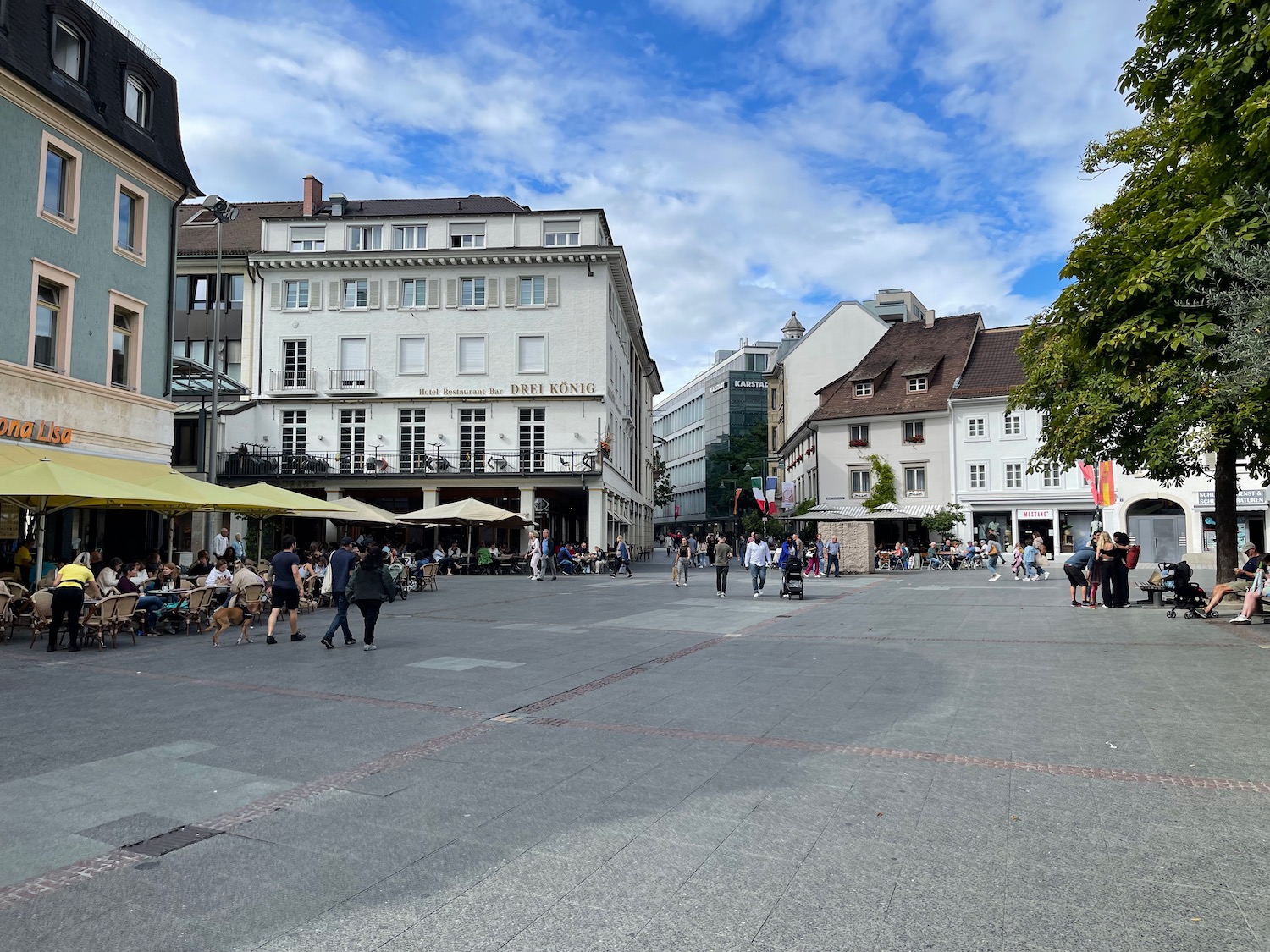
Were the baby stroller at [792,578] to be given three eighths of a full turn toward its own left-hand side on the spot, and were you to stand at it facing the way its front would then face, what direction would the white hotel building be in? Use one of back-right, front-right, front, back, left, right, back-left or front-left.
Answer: left

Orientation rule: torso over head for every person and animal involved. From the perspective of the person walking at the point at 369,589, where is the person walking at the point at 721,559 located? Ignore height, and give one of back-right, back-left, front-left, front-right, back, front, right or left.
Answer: front-right

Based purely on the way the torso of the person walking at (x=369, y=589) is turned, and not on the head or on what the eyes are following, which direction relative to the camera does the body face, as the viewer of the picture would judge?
away from the camera

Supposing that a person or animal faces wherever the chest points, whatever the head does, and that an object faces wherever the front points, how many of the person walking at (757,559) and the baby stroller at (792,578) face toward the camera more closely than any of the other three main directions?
2

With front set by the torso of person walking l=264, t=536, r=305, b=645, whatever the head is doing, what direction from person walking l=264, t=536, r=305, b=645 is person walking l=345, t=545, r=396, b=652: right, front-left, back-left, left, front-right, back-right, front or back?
right

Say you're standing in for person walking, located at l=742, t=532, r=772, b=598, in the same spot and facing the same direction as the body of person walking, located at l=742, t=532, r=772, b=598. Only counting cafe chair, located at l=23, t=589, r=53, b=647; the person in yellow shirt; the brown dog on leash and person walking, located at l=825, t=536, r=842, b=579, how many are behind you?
1

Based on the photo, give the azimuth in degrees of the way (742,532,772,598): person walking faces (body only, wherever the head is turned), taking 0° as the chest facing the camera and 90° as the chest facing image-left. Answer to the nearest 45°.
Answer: approximately 0°

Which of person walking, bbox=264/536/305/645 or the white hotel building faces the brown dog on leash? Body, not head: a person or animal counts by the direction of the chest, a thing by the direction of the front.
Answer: the white hotel building

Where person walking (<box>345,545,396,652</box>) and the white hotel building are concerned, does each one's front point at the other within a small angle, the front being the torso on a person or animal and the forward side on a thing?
yes

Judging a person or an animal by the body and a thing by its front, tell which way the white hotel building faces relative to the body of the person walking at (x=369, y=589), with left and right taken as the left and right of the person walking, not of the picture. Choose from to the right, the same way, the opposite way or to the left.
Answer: the opposite way

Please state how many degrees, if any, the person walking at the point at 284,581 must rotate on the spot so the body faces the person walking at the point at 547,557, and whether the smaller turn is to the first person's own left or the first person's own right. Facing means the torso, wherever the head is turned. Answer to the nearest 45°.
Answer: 0° — they already face them

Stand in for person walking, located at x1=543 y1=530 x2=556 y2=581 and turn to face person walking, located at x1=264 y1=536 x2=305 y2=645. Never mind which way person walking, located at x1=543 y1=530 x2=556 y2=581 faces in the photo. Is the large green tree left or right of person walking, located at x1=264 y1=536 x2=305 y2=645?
left

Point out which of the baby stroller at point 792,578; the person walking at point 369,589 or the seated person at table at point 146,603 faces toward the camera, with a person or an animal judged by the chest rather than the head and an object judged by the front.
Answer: the baby stroller

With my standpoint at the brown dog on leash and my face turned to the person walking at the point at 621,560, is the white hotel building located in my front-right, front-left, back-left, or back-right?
front-left

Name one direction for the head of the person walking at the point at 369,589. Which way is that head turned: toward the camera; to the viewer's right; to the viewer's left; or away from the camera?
away from the camera

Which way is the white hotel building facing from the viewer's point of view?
toward the camera

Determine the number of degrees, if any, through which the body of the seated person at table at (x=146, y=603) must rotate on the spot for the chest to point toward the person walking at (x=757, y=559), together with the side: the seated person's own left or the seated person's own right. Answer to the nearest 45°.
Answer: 0° — they already face them

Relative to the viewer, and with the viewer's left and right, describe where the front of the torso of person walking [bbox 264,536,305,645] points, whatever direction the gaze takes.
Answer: facing away from the viewer and to the right of the viewer

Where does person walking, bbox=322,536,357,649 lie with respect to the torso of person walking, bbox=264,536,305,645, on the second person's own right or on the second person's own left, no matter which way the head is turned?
on the second person's own right
